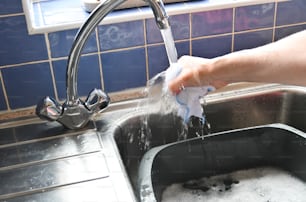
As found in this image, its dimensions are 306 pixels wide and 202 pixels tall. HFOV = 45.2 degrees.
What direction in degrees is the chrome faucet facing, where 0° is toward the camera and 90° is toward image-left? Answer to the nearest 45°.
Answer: approximately 315°
